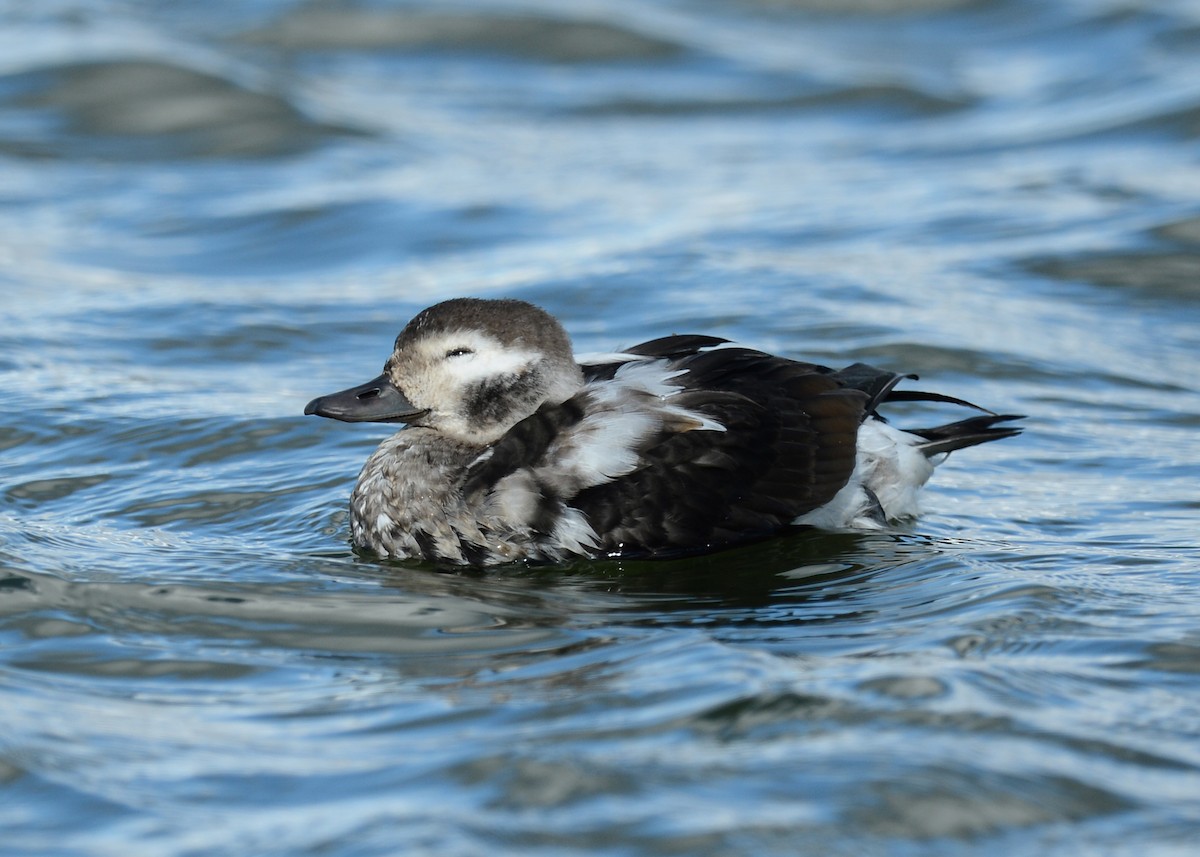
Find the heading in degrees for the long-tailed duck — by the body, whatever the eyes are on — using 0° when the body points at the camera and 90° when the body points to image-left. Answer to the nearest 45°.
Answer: approximately 90°
